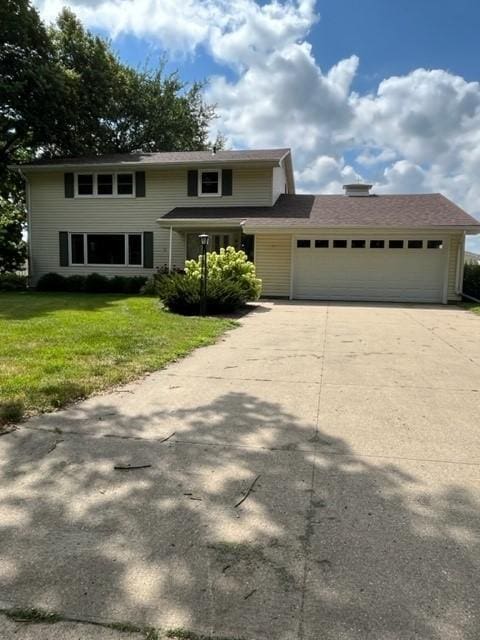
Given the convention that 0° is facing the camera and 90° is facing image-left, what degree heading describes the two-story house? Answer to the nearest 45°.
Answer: approximately 0°

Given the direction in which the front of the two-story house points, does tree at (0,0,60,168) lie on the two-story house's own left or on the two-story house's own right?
on the two-story house's own right

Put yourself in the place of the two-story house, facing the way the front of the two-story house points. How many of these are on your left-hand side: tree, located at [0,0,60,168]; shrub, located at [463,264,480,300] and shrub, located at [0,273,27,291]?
1

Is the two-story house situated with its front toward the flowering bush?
yes

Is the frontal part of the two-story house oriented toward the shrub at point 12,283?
no

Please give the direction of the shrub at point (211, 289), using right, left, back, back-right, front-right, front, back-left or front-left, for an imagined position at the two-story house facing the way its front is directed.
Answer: front

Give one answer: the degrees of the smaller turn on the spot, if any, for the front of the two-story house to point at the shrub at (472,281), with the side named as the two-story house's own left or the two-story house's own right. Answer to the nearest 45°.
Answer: approximately 90° to the two-story house's own left

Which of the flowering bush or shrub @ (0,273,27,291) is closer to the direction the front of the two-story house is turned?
the flowering bush

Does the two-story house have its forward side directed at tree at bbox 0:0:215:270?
no
